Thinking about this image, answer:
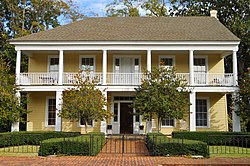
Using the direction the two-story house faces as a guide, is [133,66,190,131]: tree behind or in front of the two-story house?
in front

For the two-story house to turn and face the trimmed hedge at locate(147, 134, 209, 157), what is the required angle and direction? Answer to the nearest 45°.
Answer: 0° — it already faces it

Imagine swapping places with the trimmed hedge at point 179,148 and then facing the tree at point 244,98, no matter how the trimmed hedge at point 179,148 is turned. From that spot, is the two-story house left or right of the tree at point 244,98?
left

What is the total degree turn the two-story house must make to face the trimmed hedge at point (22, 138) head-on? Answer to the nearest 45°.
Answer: approximately 45° to its right

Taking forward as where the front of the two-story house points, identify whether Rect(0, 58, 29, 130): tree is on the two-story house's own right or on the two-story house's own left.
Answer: on the two-story house's own right

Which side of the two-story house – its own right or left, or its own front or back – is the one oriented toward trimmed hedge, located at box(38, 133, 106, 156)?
front

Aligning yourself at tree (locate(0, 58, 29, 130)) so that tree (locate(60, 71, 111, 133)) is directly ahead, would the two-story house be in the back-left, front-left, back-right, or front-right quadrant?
front-left

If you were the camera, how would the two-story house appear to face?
facing the viewer

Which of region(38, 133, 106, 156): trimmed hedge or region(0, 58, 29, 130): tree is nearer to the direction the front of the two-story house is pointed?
the trimmed hedge

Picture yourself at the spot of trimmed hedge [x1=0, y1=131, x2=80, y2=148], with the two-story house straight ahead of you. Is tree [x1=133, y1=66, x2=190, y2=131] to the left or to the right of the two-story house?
right

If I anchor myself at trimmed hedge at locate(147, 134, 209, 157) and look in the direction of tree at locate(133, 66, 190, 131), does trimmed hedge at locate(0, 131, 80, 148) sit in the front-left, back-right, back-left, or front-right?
front-left
